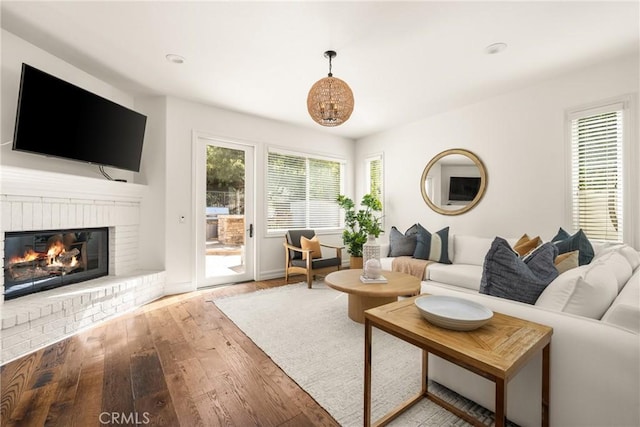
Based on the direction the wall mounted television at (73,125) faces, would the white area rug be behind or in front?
in front

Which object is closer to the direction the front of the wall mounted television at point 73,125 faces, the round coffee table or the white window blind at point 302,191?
the round coffee table

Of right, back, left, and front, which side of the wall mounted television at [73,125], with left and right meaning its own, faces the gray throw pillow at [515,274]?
front

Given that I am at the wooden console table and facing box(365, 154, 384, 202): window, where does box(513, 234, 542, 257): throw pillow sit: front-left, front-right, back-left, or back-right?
front-right

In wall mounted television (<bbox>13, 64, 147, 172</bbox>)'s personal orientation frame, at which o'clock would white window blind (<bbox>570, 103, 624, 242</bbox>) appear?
The white window blind is roughly at 12 o'clock from the wall mounted television.

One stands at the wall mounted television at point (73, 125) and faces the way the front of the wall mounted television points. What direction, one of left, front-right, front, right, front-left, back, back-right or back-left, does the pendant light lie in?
front

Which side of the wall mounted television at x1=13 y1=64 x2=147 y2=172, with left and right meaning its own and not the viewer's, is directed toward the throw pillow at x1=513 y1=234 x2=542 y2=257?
front

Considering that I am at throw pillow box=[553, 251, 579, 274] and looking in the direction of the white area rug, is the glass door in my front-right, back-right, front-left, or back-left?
front-right

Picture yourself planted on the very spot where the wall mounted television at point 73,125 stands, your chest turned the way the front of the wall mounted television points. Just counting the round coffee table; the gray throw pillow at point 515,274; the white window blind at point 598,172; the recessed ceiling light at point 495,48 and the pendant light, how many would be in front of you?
5

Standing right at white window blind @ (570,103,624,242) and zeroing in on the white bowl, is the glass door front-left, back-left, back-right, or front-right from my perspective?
front-right

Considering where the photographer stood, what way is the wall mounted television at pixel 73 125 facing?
facing the viewer and to the right of the viewer

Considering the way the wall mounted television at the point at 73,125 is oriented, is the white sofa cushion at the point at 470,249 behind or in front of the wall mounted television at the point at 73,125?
in front

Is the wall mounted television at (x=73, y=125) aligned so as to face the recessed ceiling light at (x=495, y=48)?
yes
